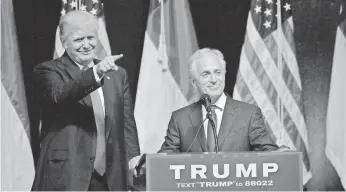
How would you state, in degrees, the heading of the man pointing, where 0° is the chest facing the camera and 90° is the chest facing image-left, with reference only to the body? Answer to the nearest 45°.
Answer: approximately 315°

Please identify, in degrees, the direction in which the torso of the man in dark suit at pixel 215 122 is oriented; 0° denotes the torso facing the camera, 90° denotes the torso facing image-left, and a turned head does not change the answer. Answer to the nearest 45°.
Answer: approximately 0°

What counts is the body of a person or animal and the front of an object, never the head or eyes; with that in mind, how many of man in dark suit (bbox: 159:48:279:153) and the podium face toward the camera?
2

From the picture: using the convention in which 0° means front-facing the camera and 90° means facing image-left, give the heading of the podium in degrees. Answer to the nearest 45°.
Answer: approximately 0°

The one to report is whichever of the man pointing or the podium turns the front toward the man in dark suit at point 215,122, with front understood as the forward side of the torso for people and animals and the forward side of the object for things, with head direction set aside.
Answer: the man pointing

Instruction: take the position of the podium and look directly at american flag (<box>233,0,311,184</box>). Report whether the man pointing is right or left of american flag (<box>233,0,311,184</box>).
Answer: left

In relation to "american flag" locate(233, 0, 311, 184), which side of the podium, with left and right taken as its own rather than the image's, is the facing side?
back
